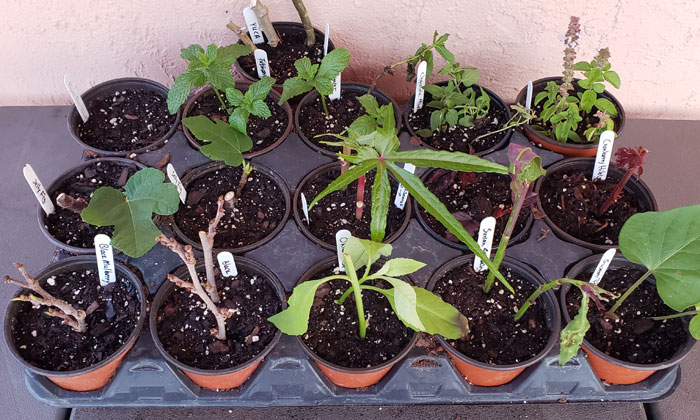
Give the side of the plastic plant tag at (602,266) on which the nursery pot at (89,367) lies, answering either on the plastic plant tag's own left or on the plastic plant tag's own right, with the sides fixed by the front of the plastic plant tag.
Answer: on the plastic plant tag's own right

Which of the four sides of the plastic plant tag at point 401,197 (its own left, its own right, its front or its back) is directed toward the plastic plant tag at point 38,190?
right

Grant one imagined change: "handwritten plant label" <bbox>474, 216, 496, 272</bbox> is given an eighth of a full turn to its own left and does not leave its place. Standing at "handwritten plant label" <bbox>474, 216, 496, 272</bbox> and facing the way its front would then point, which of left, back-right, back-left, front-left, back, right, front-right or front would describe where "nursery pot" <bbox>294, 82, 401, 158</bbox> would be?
back

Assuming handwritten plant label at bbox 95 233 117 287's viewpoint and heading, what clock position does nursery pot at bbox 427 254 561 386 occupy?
The nursery pot is roughly at 10 o'clock from the handwritten plant label.

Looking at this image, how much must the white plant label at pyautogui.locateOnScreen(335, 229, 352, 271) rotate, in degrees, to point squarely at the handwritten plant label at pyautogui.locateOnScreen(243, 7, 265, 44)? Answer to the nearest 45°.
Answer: approximately 135° to its right
